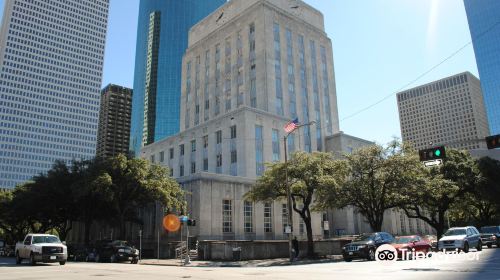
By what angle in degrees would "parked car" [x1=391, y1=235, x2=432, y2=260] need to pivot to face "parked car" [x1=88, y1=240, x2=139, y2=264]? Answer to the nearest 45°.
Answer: approximately 45° to its right

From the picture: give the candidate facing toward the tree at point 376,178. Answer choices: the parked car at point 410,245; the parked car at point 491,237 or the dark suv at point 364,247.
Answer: the parked car at point 491,237

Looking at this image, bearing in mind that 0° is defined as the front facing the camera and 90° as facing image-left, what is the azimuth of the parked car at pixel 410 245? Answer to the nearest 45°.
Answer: approximately 45°

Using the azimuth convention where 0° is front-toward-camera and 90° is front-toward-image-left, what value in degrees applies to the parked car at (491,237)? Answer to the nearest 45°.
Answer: approximately 45°

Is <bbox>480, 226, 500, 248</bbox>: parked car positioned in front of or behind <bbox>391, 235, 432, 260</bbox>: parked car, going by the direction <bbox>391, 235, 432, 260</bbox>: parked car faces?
behind

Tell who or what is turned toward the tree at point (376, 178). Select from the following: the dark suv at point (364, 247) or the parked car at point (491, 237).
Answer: the parked car

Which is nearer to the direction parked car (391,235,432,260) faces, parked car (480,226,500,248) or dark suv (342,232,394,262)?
the dark suv

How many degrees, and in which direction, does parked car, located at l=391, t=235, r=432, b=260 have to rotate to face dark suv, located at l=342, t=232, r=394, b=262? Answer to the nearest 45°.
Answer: approximately 45° to its right
